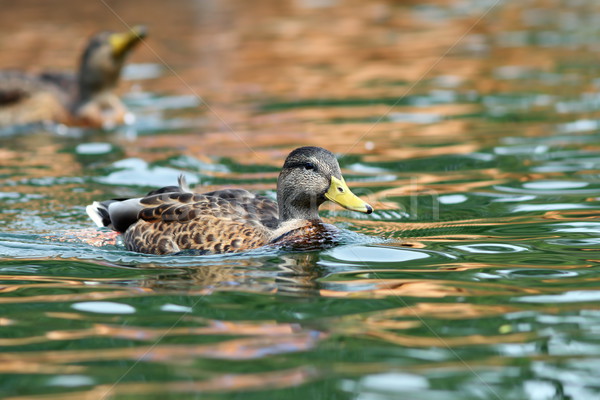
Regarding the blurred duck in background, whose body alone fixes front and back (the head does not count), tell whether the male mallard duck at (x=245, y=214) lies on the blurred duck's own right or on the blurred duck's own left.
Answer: on the blurred duck's own right

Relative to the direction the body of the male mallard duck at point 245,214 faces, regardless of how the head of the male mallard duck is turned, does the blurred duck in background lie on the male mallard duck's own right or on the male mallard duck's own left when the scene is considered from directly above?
on the male mallard duck's own left

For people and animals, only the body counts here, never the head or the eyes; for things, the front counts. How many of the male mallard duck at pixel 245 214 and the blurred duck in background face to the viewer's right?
2

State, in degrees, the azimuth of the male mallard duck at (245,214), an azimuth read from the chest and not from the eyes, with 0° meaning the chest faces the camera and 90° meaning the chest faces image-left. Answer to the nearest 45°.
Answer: approximately 270°

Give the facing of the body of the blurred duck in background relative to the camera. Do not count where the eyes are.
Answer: to the viewer's right
